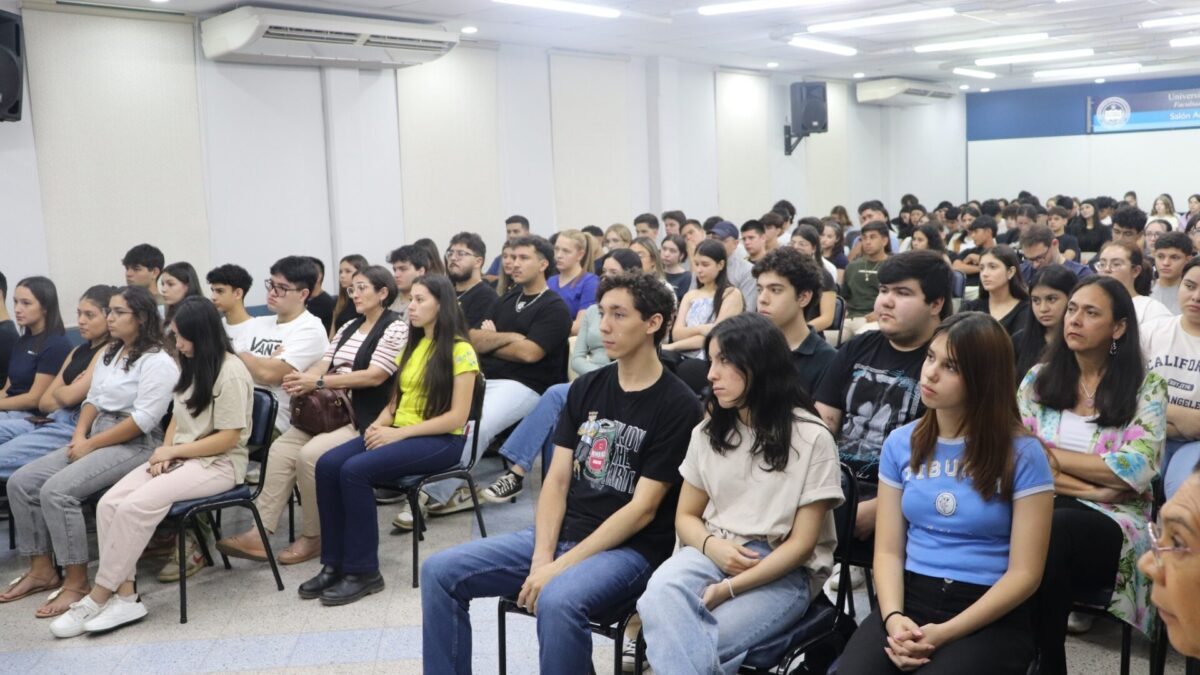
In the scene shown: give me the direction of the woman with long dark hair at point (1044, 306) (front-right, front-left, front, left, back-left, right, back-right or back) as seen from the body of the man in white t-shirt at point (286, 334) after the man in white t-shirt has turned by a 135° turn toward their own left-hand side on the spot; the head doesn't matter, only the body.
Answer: front-right

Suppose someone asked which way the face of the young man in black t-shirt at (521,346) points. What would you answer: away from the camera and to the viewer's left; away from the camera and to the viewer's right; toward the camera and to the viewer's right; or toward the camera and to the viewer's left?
toward the camera and to the viewer's left

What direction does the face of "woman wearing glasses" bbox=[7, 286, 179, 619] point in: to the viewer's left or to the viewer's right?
to the viewer's left

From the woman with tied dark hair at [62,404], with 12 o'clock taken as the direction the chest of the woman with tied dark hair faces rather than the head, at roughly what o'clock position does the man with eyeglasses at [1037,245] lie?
The man with eyeglasses is roughly at 8 o'clock from the woman with tied dark hair.

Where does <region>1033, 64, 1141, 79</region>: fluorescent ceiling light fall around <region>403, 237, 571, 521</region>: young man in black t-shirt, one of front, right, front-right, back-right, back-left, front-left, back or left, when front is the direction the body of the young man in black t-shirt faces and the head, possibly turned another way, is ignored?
back

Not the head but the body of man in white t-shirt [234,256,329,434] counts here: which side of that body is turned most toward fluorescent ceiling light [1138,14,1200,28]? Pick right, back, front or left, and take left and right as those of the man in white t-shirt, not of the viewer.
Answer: back

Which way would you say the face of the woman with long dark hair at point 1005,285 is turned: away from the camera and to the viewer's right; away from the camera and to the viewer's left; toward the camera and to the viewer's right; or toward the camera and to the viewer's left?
toward the camera and to the viewer's left

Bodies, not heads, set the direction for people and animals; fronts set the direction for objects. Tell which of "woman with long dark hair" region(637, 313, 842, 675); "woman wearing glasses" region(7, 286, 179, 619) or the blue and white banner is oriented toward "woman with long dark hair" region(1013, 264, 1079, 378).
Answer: the blue and white banner

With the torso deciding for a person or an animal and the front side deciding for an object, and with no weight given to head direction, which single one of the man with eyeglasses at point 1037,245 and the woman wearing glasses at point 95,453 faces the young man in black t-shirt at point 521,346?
the man with eyeglasses

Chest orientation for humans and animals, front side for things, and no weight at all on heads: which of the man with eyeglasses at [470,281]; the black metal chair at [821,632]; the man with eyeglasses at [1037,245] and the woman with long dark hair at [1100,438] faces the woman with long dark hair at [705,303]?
the man with eyeglasses at [1037,245]

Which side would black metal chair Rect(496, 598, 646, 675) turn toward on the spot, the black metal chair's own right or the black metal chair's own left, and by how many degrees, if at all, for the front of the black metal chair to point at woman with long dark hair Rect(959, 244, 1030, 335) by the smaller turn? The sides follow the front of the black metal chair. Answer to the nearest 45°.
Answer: approximately 180°

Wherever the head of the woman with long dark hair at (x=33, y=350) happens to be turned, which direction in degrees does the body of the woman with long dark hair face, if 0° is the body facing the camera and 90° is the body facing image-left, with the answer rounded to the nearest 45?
approximately 45°

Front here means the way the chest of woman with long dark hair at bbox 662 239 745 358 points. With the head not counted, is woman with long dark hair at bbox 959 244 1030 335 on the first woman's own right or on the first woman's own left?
on the first woman's own left
